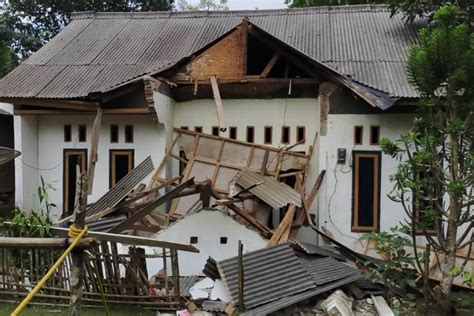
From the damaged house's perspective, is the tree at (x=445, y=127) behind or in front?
in front

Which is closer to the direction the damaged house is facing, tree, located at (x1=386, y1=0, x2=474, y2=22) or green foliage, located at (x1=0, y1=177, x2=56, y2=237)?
the green foliage

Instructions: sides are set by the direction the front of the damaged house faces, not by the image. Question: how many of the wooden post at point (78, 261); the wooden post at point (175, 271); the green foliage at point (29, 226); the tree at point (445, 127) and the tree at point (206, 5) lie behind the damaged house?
1

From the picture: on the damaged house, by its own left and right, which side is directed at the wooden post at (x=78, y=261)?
front

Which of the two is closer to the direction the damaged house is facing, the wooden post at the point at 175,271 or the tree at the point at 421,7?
the wooden post

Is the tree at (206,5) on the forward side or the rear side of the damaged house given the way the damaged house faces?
on the rear side

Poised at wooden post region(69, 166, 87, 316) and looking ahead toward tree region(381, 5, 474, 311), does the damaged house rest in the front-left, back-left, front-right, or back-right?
front-left

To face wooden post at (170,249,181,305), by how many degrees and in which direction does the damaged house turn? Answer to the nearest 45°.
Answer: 0° — it already faces it

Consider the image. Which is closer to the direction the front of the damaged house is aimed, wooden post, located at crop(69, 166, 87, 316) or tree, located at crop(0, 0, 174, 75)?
the wooden post

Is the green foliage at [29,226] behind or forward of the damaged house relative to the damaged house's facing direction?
forward

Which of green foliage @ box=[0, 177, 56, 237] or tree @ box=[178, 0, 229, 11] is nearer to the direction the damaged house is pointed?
the green foliage

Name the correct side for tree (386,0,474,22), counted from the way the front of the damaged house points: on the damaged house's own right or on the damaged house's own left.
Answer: on the damaged house's own left

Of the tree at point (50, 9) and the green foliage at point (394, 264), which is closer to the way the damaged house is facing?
the green foliage

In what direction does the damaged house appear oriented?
toward the camera
